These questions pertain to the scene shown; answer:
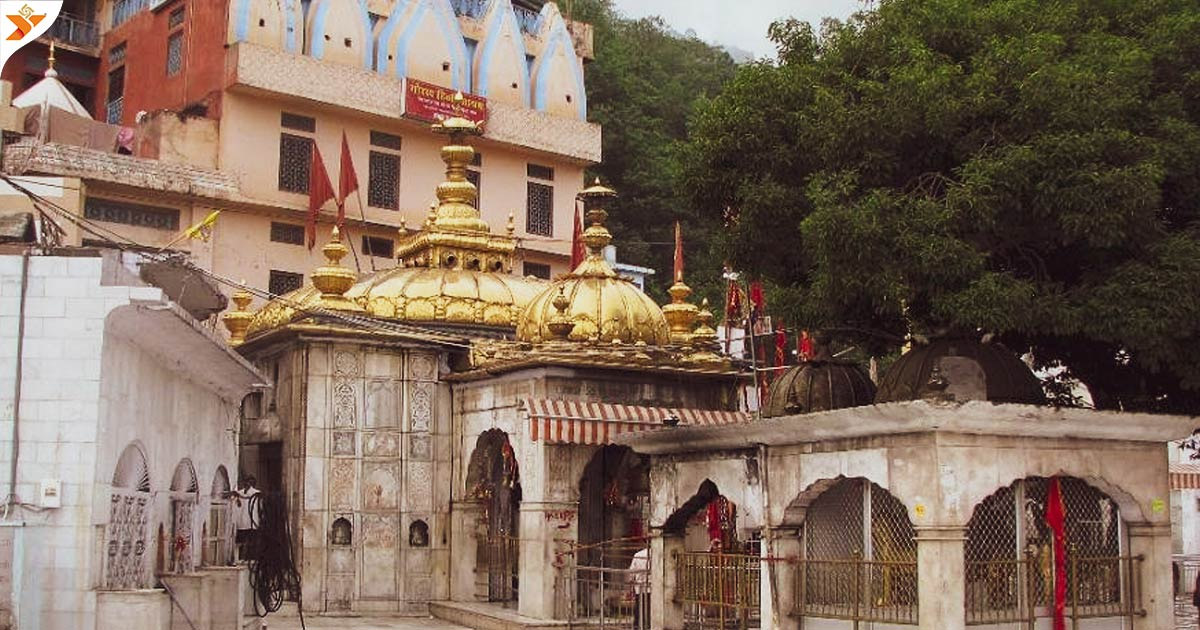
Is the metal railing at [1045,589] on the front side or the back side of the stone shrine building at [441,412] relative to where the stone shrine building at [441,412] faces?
on the front side

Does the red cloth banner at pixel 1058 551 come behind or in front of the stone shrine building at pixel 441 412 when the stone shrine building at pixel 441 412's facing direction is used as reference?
in front

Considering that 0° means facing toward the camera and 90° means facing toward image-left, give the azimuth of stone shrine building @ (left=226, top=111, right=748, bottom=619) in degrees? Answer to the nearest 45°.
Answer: approximately 315°
